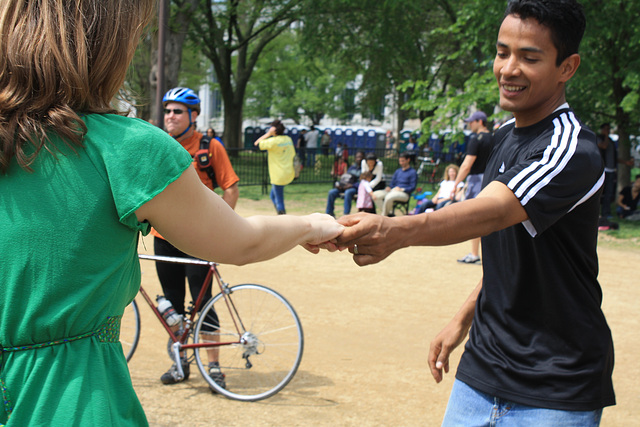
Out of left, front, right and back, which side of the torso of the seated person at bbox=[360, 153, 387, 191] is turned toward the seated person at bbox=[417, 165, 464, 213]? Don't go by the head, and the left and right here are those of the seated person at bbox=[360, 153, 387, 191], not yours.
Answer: left

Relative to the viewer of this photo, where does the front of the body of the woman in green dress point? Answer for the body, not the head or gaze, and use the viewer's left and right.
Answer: facing away from the viewer and to the right of the viewer

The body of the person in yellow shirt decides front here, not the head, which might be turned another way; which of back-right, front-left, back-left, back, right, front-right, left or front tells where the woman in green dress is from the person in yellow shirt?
back-left

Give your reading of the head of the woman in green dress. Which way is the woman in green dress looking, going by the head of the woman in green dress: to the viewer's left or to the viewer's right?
to the viewer's right

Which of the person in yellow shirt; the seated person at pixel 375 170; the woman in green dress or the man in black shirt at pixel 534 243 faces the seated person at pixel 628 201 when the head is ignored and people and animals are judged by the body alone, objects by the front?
the woman in green dress

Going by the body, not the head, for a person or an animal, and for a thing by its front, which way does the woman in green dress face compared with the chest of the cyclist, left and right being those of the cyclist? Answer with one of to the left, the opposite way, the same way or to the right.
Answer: the opposite way

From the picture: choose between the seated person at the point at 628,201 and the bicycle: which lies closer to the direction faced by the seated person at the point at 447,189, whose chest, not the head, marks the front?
the bicycle
